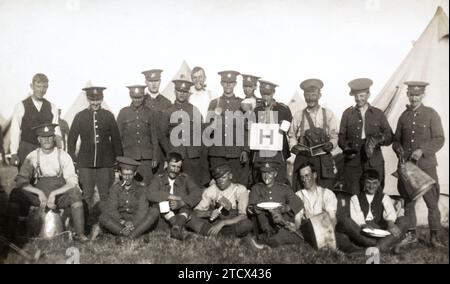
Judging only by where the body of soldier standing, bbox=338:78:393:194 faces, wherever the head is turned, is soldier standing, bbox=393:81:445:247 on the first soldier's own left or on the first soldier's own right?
on the first soldier's own left

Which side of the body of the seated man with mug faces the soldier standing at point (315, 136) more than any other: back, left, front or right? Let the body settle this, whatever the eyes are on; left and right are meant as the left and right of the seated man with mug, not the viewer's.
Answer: left

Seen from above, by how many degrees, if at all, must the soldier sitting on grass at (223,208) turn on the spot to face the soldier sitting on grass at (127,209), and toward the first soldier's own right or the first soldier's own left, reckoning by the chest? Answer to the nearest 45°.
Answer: approximately 90° to the first soldier's own right

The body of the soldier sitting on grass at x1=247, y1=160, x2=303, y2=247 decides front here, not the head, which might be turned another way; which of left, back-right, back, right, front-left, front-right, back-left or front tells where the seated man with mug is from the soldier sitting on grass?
right

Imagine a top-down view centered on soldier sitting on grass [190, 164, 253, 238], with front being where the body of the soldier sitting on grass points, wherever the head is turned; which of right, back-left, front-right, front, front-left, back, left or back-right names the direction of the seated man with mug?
right

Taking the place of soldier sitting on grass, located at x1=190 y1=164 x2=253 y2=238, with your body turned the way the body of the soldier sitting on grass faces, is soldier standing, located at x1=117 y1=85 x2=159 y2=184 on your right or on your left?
on your right

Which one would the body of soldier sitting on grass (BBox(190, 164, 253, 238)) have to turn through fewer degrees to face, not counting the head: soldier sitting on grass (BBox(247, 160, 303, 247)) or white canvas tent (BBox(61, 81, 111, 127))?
the soldier sitting on grass

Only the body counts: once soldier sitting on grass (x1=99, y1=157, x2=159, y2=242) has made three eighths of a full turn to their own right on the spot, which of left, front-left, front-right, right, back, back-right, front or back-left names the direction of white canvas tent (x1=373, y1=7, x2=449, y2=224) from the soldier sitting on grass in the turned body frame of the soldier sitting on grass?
back-right

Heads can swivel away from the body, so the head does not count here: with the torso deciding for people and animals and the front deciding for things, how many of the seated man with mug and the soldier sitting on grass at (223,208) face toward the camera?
2
